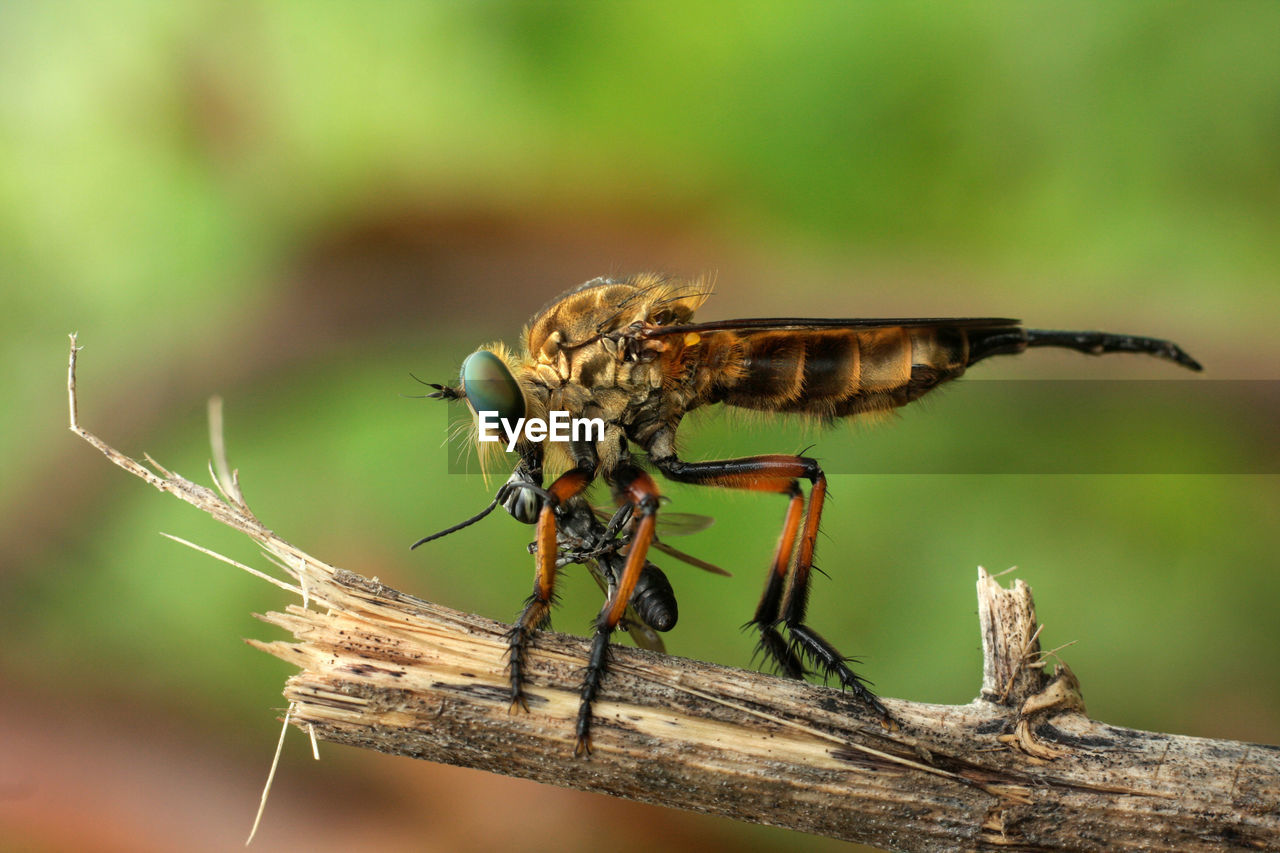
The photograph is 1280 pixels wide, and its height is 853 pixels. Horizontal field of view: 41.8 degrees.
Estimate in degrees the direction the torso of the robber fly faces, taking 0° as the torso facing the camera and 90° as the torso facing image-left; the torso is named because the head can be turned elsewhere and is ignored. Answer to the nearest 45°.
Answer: approximately 90°
